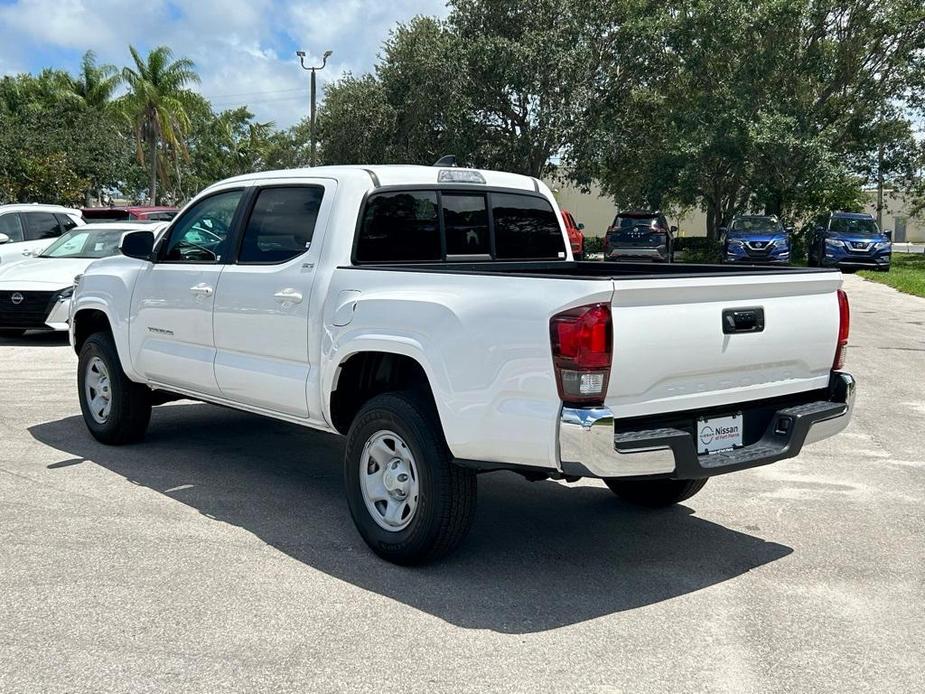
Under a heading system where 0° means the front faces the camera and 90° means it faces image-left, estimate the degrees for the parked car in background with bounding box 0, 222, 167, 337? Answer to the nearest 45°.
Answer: approximately 45°

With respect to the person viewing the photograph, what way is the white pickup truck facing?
facing away from the viewer and to the left of the viewer

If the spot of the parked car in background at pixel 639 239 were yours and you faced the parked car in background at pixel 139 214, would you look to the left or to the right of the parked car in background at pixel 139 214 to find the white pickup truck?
left

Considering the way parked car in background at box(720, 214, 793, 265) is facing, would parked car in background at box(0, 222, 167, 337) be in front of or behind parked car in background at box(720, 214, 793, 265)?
in front

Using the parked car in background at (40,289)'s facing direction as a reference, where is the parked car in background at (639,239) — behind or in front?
behind

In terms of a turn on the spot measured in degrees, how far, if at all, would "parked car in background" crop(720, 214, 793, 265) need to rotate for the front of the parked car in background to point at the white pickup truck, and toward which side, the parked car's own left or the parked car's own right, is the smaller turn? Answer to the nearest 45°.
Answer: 0° — it already faces it

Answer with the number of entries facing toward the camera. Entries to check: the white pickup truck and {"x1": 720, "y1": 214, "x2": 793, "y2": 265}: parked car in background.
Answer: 1

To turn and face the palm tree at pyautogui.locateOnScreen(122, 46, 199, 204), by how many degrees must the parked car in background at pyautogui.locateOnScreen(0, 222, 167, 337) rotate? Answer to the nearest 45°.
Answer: approximately 135° to its right

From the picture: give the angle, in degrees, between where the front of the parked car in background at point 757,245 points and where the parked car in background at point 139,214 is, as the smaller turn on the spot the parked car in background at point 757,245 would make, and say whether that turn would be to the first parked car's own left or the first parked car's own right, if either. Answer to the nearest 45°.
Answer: approximately 45° to the first parked car's own right

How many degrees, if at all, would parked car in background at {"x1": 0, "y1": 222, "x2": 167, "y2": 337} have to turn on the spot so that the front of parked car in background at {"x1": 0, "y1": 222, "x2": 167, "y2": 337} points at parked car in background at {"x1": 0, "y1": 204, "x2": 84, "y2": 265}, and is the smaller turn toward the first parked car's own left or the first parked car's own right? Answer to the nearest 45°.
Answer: approximately 135° to the first parked car's own right

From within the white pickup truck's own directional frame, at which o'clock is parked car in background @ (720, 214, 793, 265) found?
The parked car in background is roughly at 2 o'clock from the white pickup truck.

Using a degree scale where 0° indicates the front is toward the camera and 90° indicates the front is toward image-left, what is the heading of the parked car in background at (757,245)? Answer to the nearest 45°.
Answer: approximately 0°

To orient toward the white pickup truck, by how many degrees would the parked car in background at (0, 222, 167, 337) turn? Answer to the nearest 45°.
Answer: approximately 45° to its left
